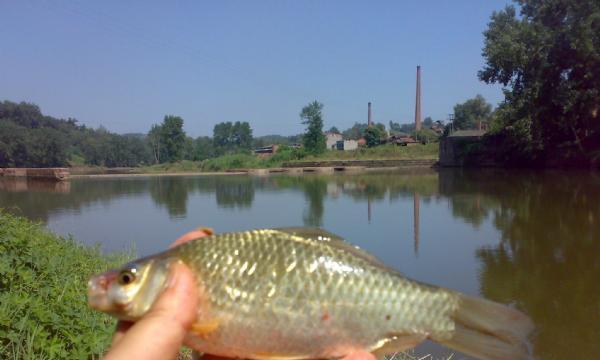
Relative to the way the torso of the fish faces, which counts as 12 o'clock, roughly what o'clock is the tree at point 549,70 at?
The tree is roughly at 4 o'clock from the fish.

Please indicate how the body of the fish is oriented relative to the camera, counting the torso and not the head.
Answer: to the viewer's left
